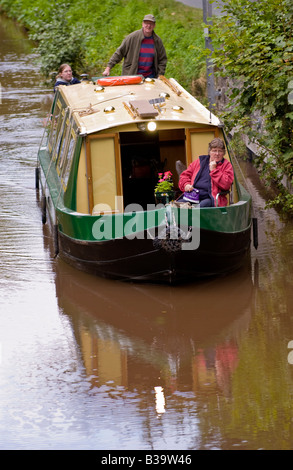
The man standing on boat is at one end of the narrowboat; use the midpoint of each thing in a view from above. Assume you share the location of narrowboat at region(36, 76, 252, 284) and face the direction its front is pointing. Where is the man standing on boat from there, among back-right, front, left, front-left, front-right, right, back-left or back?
back

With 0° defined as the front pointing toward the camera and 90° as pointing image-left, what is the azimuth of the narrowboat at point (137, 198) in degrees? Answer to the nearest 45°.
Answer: approximately 0°
